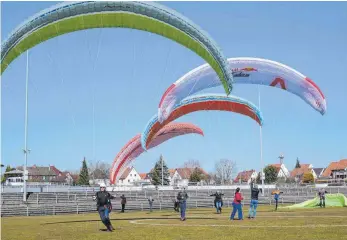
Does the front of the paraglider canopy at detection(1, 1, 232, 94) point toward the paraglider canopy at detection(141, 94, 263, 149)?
no

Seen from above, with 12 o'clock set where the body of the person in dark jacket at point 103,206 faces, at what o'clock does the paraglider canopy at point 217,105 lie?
The paraglider canopy is roughly at 7 o'clock from the person in dark jacket.

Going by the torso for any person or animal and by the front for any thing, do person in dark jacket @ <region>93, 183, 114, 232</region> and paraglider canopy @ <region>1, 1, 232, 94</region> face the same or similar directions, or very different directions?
same or similar directions

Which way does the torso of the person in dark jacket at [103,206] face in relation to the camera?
toward the camera

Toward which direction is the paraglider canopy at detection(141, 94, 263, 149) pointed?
toward the camera

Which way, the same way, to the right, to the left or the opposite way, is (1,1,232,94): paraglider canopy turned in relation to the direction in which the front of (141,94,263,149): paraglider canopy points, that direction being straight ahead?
the same way
